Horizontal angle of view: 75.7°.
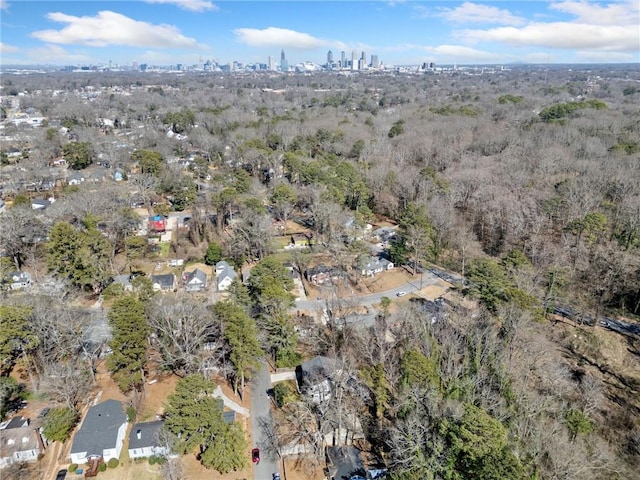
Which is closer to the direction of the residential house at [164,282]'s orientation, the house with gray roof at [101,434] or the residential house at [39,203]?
the house with gray roof

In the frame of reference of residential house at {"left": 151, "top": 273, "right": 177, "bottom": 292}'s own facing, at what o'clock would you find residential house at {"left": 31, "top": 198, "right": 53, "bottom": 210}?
residential house at {"left": 31, "top": 198, "right": 53, "bottom": 210} is roughly at 5 o'clock from residential house at {"left": 151, "top": 273, "right": 177, "bottom": 292}.

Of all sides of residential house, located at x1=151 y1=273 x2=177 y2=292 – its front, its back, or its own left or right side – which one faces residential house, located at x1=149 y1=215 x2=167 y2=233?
back

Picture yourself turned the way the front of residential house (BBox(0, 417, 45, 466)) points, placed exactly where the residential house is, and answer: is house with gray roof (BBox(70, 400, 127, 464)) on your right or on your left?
on your left

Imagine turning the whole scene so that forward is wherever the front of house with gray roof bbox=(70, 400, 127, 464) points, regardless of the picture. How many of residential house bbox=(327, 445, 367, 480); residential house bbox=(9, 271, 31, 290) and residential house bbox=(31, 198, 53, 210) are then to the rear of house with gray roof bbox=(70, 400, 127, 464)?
2

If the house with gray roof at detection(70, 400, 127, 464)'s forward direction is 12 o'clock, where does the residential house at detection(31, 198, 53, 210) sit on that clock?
The residential house is roughly at 6 o'clock from the house with gray roof.

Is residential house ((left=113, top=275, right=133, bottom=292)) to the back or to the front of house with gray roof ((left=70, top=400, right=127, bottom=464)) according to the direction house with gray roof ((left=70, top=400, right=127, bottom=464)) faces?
to the back

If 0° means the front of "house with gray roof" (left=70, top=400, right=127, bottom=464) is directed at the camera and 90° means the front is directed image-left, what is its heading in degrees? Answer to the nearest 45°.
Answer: approximately 0°

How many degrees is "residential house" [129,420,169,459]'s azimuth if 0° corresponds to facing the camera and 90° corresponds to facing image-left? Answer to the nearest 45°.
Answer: approximately 0°

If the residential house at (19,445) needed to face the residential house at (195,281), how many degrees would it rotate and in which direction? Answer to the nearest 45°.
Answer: approximately 135° to its left

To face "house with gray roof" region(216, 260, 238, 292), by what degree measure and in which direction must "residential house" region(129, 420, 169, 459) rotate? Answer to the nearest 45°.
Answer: approximately 135° to its left

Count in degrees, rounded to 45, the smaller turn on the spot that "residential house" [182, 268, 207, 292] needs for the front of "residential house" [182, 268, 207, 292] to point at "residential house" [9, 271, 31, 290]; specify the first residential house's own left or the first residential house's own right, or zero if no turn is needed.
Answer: approximately 90° to the first residential house's own right

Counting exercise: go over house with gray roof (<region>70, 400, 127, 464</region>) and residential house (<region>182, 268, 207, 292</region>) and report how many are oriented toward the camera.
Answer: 2
